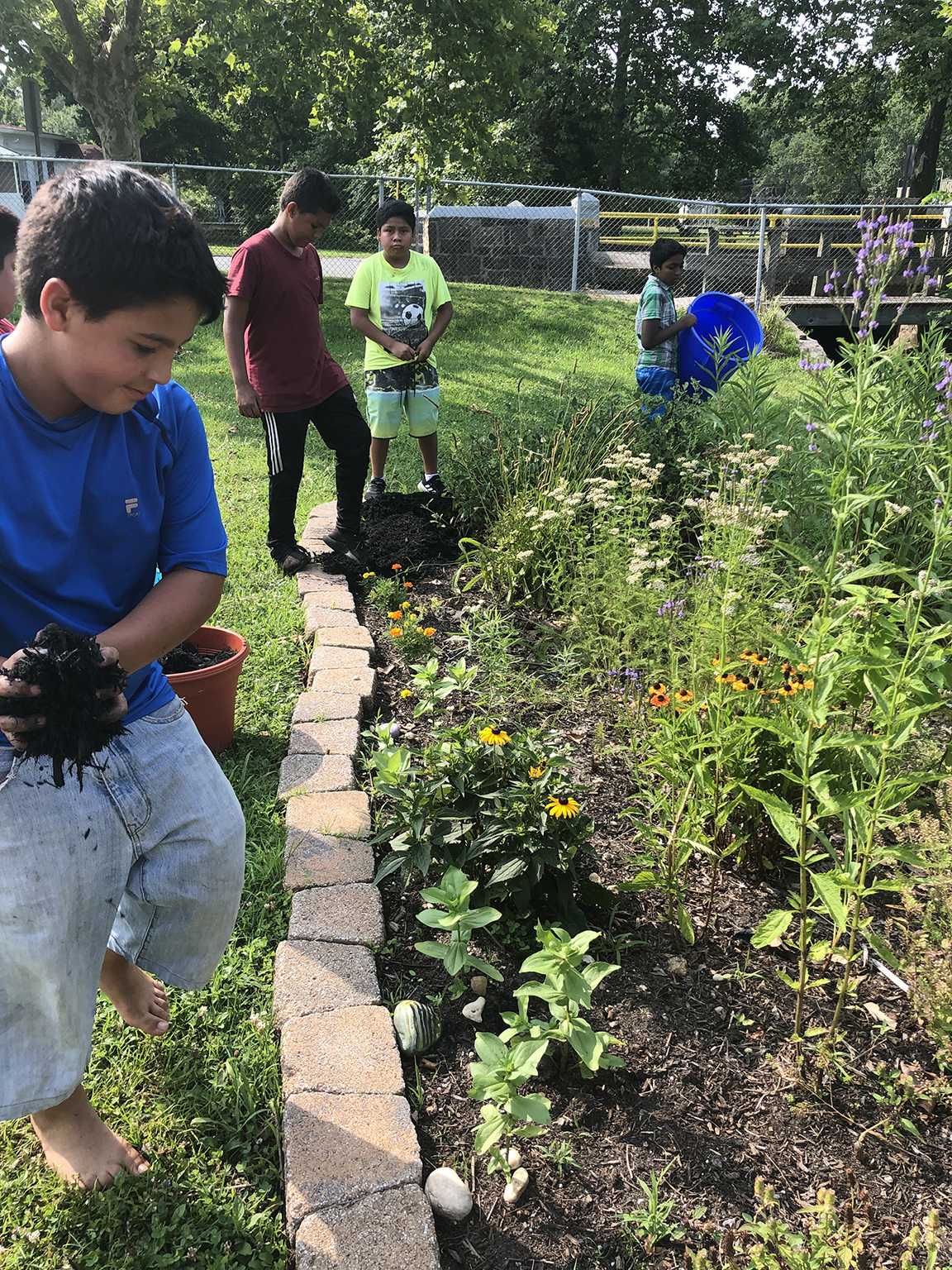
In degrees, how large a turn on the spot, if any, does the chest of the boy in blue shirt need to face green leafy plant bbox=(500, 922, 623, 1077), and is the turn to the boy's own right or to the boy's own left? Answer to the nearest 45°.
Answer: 0° — they already face it

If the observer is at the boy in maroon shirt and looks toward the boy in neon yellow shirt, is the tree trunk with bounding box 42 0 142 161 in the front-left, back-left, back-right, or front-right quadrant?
front-left

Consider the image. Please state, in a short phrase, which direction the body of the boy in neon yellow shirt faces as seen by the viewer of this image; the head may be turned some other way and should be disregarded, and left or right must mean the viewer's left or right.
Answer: facing the viewer

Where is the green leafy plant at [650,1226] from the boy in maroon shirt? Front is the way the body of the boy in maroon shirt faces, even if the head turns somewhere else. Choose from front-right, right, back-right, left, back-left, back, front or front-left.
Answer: front-right

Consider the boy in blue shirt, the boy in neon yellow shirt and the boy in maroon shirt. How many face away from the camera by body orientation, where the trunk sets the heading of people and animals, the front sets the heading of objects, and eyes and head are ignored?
0

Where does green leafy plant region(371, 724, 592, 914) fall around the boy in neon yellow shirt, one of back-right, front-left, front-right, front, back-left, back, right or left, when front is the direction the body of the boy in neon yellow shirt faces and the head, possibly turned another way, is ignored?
front

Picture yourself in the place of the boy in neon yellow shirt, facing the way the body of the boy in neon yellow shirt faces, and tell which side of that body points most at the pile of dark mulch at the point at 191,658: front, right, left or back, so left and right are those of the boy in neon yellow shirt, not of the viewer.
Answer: front

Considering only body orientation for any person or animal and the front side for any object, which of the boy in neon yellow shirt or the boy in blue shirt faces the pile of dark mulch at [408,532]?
the boy in neon yellow shirt

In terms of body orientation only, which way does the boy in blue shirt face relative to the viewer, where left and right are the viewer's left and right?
facing the viewer and to the right of the viewer

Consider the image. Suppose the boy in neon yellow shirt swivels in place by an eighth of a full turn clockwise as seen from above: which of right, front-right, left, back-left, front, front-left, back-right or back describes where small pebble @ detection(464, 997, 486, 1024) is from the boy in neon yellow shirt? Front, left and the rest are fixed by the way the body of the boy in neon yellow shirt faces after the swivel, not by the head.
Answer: front-left

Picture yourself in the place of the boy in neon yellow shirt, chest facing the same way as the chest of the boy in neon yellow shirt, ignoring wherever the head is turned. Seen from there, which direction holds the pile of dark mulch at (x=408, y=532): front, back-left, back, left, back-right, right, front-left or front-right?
front

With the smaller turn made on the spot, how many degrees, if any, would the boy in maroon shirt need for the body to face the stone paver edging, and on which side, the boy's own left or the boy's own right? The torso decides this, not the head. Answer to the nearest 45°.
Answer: approximately 45° to the boy's own right

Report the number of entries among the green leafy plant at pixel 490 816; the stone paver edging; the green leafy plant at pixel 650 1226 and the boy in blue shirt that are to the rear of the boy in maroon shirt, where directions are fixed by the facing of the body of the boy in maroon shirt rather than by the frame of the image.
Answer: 0

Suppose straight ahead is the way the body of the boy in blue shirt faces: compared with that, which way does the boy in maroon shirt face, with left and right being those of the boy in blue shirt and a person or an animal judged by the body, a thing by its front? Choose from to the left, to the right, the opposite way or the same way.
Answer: the same way

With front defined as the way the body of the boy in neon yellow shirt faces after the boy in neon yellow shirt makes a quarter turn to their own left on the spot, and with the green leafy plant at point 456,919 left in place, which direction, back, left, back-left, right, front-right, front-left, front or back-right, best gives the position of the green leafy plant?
right

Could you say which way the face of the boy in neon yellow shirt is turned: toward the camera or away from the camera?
toward the camera

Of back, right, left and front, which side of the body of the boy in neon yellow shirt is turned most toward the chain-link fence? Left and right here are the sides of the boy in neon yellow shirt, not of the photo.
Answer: back
